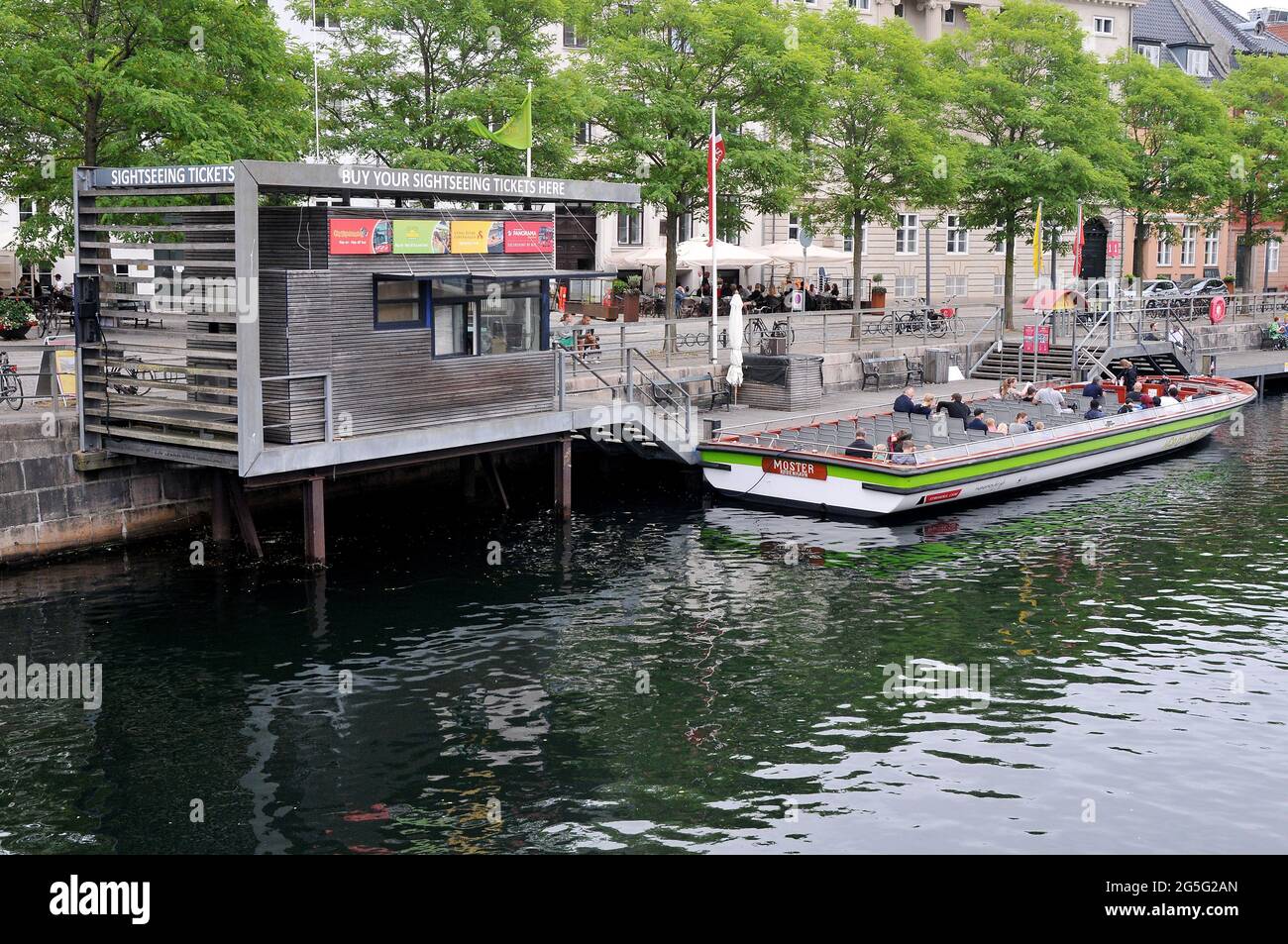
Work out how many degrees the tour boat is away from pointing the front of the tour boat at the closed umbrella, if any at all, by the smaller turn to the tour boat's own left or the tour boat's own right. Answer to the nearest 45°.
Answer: approximately 90° to the tour boat's own left

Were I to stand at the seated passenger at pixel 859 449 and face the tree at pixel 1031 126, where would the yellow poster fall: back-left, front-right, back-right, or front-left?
back-left

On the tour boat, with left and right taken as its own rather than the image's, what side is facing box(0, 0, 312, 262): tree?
back

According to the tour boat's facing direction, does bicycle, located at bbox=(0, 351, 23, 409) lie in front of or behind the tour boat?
behind

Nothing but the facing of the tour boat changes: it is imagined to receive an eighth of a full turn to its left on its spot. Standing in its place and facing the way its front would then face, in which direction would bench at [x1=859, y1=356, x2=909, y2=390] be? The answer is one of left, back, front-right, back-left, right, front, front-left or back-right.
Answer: front

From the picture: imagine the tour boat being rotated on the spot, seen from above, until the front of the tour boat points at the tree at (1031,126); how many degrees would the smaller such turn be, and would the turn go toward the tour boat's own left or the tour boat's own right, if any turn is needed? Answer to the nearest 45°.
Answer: approximately 45° to the tour boat's own left

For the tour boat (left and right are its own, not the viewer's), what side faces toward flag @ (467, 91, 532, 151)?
back

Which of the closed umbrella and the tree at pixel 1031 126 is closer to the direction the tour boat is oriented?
the tree

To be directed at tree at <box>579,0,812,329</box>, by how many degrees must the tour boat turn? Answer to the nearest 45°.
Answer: approximately 90° to its left

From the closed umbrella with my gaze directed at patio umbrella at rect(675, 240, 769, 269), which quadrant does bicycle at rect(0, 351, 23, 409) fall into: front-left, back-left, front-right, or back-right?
back-left

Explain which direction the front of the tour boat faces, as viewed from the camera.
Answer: facing away from the viewer and to the right of the viewer
